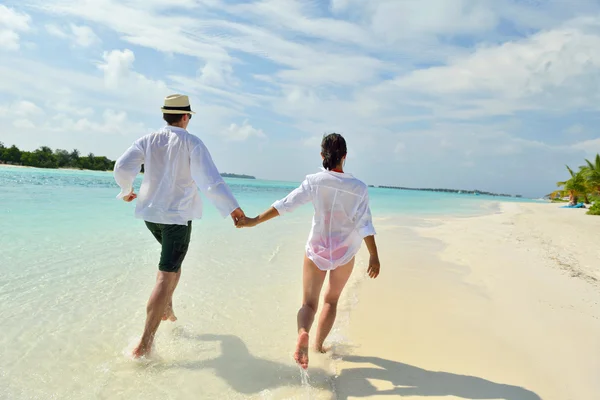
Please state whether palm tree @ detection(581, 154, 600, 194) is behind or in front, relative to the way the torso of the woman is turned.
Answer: in front

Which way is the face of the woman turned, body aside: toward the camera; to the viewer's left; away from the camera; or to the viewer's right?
away from the camera

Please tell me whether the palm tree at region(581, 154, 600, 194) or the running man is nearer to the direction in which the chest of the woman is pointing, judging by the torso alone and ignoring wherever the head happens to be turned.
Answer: the palm tree

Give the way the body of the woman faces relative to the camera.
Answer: away from the camera

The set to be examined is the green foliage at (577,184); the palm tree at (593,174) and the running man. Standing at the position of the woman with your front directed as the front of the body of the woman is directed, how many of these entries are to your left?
1

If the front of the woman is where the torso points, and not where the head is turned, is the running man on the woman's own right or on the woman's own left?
on the woman's own left

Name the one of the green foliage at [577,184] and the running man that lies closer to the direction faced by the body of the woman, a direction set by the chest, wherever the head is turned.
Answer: the green foliage

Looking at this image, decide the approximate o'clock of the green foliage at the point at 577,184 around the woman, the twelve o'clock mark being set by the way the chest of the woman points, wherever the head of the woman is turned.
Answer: The green foliage is roughly at 1 o'clock from the woman.
